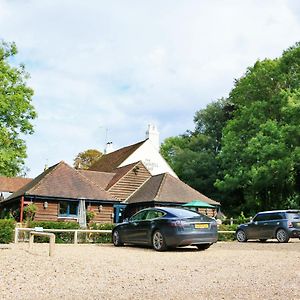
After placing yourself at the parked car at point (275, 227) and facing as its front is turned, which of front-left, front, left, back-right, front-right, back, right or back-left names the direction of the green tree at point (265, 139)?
front-right

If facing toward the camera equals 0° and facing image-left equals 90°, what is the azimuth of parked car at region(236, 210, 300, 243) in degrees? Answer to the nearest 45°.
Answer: approximately 135°

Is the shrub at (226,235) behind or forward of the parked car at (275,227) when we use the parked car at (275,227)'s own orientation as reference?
forward

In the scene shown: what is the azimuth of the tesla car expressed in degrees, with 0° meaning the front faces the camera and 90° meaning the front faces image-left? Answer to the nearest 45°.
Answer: approximately 135°

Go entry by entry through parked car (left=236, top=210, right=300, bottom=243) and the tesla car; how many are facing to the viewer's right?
0

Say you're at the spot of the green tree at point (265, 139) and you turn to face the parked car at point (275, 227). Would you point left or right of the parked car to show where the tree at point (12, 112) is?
right

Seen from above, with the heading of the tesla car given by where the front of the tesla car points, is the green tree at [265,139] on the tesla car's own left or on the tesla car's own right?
on the tesla car's own right

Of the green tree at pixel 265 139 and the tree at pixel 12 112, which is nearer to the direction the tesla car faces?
the tree

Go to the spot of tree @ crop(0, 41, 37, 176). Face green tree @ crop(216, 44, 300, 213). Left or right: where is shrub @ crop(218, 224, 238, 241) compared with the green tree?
right

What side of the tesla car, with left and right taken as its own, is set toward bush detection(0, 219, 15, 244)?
front
